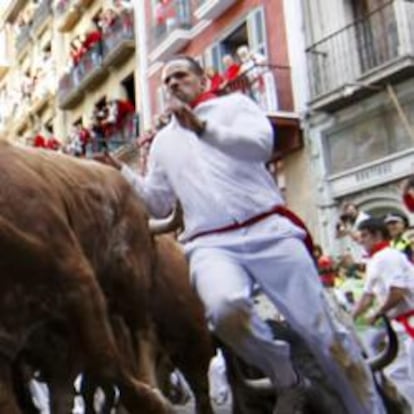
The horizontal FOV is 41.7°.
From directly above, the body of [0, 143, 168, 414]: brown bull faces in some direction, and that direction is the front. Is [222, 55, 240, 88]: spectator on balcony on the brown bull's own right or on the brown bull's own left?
on the brown bull's own left

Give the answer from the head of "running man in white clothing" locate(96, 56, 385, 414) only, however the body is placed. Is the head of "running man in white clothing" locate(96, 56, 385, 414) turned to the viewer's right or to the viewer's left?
to the viewer's left

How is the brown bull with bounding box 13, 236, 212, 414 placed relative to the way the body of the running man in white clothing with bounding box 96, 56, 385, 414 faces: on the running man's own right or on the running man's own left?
on the running man's own right

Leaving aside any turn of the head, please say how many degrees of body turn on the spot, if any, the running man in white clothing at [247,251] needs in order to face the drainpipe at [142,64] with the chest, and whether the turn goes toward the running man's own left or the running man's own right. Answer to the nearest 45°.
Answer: approximately 135° to the running man's own right

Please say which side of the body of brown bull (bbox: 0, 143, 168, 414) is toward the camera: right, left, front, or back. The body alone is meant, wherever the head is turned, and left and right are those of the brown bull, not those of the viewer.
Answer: right

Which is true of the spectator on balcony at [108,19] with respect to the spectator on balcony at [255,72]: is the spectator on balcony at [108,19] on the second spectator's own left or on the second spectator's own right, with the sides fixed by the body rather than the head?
on the second spectator's own right

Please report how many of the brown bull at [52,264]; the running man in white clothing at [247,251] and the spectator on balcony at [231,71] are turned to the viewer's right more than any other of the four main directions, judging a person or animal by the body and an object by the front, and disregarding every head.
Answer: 1

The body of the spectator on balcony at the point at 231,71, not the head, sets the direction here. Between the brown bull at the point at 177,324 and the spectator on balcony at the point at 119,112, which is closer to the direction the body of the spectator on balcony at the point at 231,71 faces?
the brown bull

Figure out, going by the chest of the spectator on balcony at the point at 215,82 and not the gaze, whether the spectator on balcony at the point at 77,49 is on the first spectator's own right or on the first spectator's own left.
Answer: on the first spectator's own right
